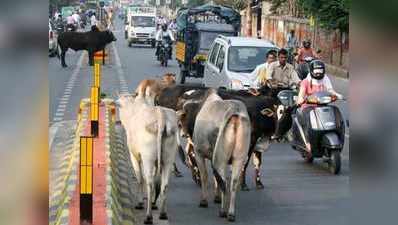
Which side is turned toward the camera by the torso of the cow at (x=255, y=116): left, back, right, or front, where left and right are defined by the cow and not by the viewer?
right

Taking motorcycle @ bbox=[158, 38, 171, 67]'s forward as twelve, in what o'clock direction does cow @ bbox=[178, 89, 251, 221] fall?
The cow is roughly at 12 o'clock from the motorcycle.

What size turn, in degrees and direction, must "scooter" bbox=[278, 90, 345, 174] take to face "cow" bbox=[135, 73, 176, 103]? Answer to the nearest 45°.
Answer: approximately 135° to its right

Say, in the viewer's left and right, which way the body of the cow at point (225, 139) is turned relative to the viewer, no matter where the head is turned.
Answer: facing away from the viewer and to the left of the viewer

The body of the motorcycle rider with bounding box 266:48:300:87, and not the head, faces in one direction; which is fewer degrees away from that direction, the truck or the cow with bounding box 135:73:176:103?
the cow

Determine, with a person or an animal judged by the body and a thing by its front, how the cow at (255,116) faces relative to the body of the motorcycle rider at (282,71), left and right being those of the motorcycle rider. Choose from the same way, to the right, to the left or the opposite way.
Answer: to the left

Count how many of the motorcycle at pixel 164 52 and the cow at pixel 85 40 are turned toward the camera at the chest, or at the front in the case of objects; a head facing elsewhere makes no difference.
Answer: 1
